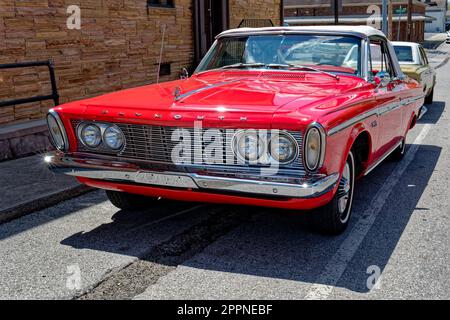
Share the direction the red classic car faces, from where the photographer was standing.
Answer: facing the viewer and to the left of the viewer

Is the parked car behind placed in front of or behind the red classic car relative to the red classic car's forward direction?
behind
